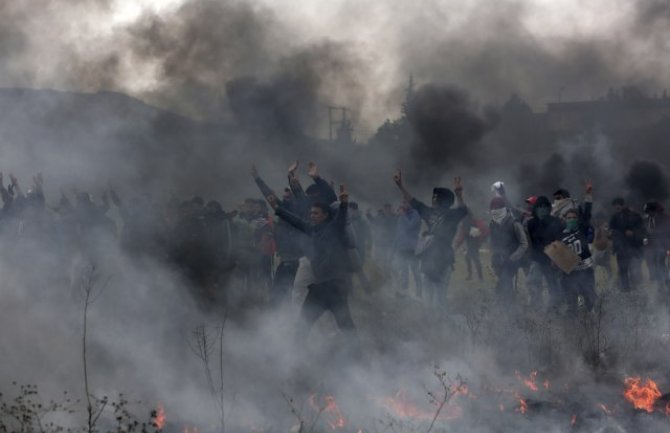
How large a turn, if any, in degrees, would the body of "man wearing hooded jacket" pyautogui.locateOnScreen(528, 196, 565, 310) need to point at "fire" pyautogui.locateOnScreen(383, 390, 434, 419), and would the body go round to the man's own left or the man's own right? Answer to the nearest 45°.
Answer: approximately 45° to the man's own right

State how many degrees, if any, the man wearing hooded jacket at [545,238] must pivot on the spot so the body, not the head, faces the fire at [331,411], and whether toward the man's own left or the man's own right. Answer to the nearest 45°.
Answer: approximately 45° to the man's own right

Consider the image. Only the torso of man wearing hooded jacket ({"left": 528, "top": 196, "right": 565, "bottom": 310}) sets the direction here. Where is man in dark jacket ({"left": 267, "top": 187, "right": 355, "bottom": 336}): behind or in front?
in front

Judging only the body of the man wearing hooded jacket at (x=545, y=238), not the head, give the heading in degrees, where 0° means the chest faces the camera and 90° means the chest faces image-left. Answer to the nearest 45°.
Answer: approximately 0°

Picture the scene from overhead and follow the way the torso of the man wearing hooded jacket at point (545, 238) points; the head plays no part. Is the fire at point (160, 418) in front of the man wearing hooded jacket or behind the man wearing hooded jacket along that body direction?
in front
